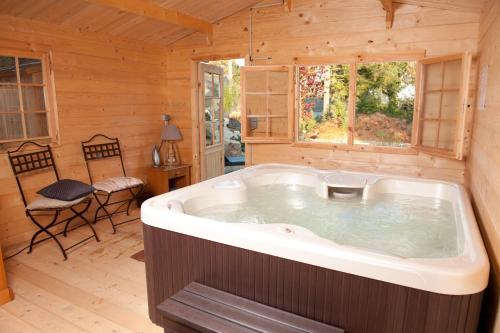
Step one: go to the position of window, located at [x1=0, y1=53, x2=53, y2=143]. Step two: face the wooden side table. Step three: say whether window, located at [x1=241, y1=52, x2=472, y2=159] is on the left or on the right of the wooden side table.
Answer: right

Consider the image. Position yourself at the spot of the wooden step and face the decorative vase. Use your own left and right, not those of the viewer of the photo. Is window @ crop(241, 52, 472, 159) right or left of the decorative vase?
right

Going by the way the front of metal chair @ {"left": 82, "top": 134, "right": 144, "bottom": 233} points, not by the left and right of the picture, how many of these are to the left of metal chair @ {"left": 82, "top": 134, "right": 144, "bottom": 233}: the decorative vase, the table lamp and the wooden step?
2

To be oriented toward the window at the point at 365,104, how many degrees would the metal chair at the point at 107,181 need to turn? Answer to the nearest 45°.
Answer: approximately 45° to its left

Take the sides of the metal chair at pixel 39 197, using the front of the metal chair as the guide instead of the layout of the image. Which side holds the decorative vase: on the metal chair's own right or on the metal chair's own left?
on the metal chair's own left

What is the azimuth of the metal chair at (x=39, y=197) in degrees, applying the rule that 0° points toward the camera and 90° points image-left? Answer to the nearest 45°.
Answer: approximately 315°

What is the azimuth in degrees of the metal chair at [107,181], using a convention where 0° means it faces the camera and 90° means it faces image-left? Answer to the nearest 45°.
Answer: approximately 315°

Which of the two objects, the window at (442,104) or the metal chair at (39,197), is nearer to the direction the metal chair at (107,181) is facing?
the window

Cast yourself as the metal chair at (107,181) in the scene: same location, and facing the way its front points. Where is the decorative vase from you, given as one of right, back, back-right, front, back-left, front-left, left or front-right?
left

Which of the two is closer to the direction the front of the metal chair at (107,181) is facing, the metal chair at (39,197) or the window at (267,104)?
the window

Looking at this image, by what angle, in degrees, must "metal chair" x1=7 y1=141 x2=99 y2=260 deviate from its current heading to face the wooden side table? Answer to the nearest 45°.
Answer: approximately 90° to its left

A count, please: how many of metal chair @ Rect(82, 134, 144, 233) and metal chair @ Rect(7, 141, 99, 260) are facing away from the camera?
0

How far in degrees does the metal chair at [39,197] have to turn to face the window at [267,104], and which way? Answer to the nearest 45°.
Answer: approximately 45° to its left

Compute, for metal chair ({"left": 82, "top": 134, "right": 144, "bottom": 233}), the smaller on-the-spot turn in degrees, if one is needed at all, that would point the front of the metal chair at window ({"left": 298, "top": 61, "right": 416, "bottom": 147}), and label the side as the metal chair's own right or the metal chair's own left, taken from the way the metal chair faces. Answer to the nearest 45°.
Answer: approximately 45° to the metal chair's own left

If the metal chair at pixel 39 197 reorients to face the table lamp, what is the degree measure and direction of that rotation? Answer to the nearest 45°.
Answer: approximately 90° to its left

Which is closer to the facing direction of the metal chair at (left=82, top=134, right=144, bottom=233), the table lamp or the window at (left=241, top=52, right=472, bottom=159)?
the window
